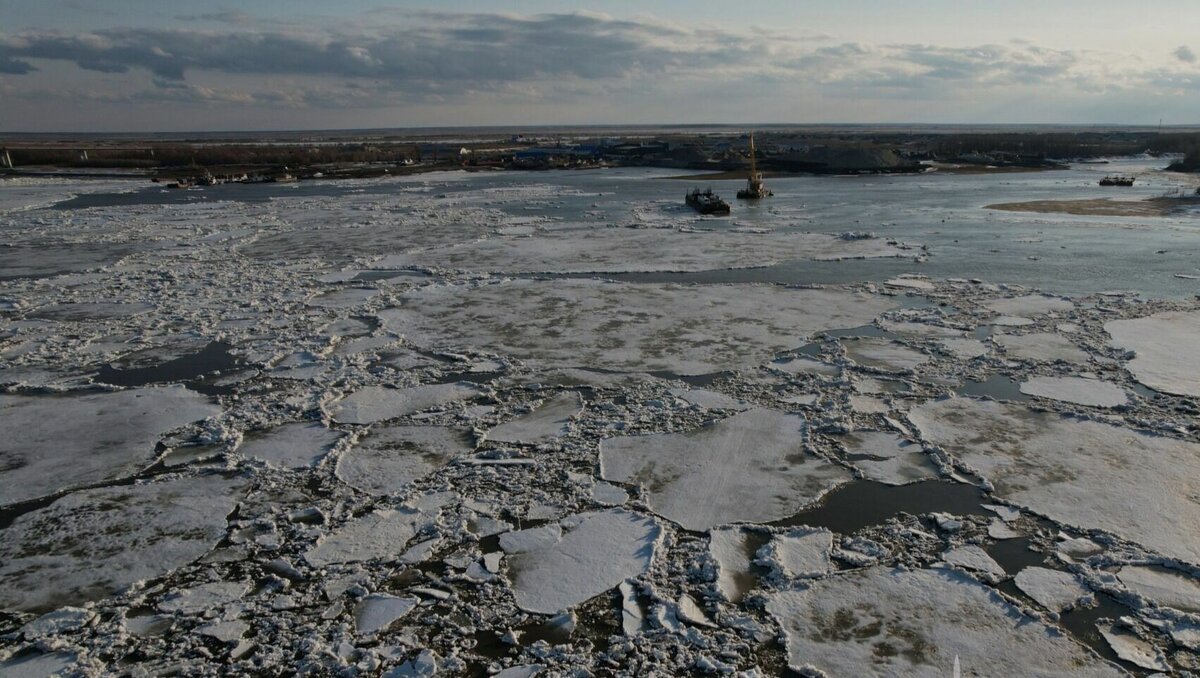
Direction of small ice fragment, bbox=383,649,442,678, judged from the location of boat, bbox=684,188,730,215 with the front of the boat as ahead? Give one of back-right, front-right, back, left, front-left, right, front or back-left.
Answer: front-right

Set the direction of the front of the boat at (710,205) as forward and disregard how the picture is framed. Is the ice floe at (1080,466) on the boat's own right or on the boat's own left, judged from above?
on the boat's own left

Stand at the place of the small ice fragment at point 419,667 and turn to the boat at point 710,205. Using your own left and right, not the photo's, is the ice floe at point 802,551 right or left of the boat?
right

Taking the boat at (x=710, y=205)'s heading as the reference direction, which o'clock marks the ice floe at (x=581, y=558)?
The ice floe is roughly at 9 o'clock from the boat.

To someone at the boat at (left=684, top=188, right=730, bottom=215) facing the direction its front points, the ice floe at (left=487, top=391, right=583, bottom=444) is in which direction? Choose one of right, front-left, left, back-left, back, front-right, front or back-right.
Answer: front-right

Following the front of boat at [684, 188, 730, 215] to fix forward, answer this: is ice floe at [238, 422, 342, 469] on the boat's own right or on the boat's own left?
on the boat's own right
